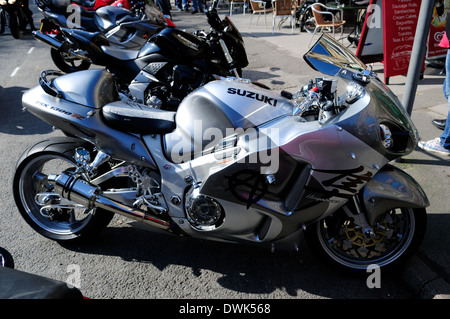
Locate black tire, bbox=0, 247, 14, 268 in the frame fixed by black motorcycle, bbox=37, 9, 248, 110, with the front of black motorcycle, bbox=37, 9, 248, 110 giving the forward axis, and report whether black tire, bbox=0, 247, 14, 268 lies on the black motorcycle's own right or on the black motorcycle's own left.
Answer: on the black motorcycle's own right

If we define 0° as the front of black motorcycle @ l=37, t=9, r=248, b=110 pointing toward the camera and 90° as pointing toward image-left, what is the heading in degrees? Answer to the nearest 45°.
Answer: approximately 270°

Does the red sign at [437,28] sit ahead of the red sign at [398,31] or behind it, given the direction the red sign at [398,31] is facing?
behind

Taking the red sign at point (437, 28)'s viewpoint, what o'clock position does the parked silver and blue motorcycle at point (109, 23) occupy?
The parked silver and blue motorcycle is roughly at 2 o'clock from the red sign.

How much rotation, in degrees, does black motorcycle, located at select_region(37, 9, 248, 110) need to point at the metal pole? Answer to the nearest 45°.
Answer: approximately 45° to its right

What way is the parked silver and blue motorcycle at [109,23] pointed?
to the viewer's right

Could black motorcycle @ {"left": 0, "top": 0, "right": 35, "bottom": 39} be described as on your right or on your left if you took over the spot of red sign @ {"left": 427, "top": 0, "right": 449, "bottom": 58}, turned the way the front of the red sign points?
on your right
